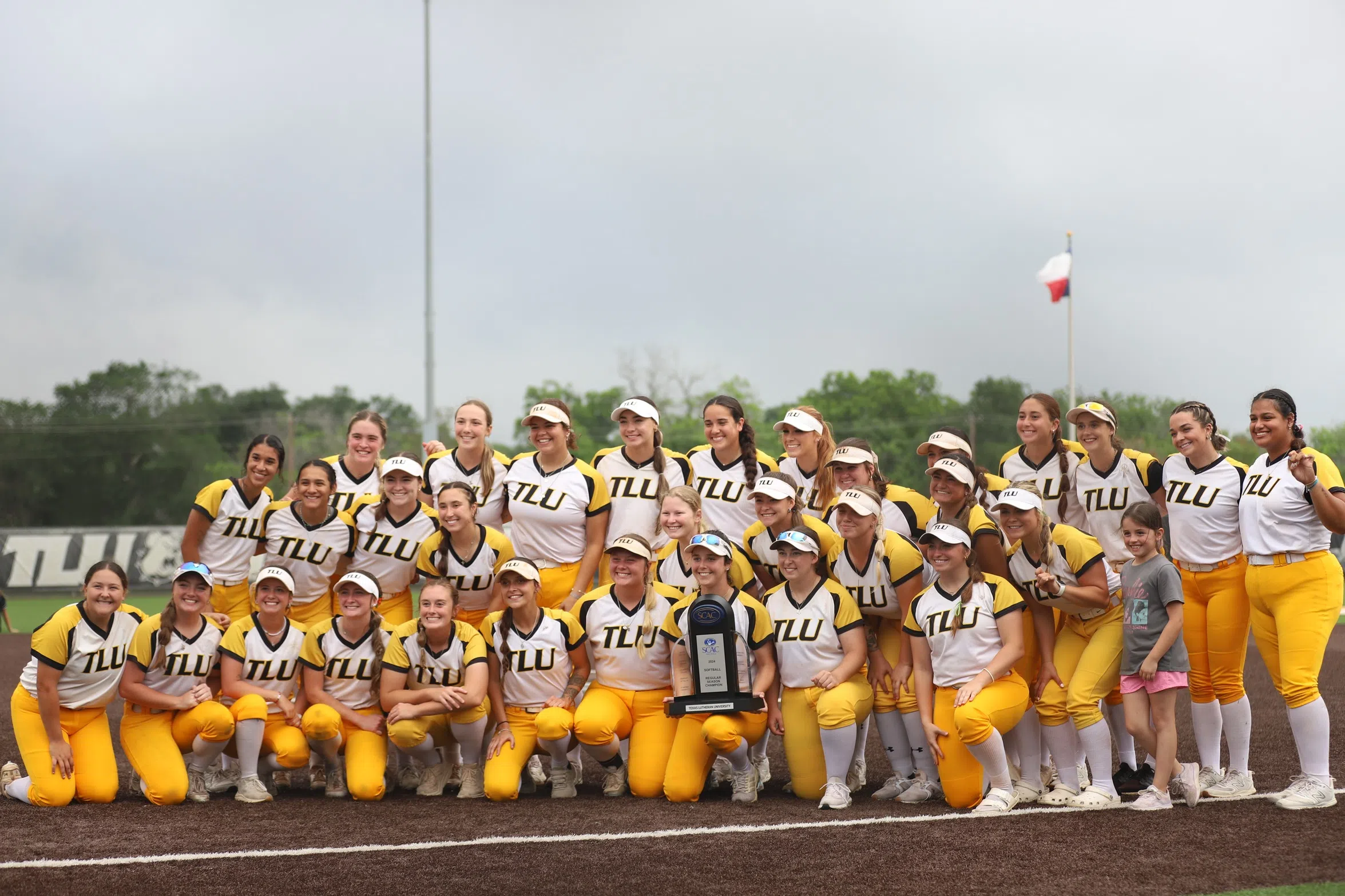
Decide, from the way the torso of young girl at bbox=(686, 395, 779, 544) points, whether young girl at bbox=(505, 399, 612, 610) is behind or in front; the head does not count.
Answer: in front

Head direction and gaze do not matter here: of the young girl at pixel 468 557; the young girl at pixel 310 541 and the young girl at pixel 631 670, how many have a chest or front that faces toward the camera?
3

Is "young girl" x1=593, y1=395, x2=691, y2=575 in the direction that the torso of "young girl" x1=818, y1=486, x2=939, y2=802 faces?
no

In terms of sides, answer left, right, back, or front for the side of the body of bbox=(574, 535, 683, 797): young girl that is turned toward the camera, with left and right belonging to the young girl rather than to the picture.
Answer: front

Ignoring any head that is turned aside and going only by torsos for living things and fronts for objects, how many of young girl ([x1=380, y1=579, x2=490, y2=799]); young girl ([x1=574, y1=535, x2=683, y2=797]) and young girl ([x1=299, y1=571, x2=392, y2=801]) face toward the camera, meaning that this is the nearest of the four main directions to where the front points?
3

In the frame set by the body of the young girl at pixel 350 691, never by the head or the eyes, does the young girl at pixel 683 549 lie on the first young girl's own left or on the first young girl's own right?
on the first young girl's own left

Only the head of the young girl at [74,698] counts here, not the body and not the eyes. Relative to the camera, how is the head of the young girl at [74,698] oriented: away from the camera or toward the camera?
toward the camera

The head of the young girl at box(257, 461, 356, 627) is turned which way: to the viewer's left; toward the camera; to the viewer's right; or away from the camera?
toward the camera

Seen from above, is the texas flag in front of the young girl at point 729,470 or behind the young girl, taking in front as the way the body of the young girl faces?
behind

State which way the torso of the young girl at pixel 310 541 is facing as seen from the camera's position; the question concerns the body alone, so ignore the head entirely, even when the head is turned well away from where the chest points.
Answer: toward the camera

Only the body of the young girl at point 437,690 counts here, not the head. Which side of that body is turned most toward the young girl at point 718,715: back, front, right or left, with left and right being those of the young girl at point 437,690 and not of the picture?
left

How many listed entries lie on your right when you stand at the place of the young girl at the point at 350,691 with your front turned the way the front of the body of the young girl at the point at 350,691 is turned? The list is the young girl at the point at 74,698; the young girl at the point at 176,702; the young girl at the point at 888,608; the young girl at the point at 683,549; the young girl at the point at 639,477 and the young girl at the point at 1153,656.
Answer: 2

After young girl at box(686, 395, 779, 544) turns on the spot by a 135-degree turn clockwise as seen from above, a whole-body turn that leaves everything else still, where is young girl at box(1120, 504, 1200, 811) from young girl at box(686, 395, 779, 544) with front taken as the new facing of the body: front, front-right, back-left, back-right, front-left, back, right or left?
back-right

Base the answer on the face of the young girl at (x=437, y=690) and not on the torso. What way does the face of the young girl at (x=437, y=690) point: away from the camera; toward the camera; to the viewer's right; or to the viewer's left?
toward the camera

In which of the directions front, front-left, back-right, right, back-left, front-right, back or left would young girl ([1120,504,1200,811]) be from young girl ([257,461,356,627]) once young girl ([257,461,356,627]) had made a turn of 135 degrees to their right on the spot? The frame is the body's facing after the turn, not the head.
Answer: back

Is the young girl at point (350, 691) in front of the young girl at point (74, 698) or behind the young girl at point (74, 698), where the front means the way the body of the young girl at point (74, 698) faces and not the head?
in front

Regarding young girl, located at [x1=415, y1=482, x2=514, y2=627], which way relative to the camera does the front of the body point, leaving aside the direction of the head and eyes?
toward the camera

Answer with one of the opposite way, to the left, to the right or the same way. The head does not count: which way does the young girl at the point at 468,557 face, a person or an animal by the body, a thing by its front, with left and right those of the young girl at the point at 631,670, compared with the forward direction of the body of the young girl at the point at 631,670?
the same way
